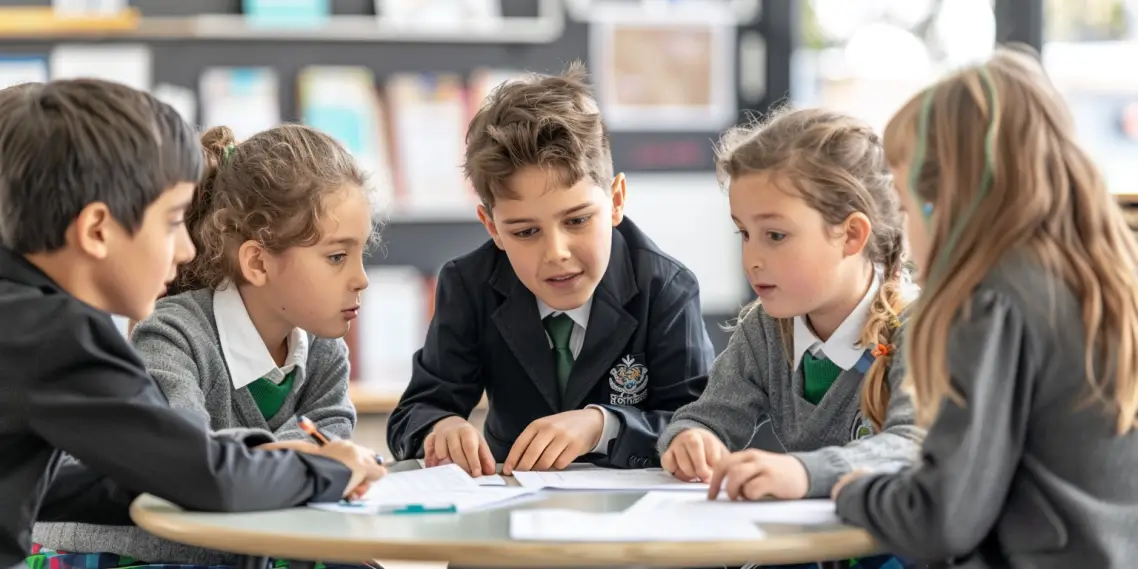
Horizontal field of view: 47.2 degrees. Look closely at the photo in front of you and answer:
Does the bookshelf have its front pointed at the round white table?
yes

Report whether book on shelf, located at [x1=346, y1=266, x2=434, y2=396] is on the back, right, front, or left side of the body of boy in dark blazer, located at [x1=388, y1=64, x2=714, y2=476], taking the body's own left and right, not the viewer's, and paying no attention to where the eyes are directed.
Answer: back

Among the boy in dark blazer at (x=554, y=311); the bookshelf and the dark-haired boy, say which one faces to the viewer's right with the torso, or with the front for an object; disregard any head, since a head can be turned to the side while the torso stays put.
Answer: the dark-haired boy

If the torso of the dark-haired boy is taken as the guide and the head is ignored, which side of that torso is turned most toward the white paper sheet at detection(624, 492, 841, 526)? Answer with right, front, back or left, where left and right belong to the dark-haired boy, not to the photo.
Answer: front

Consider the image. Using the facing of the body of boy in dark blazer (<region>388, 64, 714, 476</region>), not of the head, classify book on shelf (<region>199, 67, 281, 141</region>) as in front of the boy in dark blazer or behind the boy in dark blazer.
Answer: behind

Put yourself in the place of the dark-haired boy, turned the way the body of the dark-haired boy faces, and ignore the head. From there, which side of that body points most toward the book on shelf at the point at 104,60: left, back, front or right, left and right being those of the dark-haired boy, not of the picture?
left

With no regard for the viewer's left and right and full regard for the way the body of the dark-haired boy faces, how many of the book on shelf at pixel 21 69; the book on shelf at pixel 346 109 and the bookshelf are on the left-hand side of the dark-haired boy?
3

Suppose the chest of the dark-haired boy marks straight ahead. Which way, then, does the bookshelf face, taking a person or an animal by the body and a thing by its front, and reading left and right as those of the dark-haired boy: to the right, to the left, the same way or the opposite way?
to the right

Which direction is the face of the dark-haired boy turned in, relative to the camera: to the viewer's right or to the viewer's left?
to the viewer's right

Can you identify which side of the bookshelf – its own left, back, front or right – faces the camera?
front

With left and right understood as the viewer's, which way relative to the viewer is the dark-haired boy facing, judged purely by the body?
facing to the right of the viewer

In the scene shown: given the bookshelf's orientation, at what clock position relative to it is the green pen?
The green pen is roughly at 12 o'clock from the bookshelf.

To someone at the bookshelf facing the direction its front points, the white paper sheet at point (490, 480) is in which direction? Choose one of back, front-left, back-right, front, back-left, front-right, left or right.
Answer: front

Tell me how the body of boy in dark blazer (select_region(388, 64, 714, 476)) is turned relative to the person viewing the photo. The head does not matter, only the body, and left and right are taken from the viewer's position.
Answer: facing the viewer

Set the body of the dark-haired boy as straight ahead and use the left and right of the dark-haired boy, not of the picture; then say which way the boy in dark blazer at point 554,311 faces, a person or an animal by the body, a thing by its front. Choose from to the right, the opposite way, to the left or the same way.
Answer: to the right
